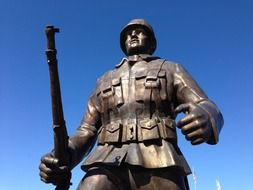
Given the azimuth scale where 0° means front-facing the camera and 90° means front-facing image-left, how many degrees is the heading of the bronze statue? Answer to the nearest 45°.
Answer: approximately 0°
